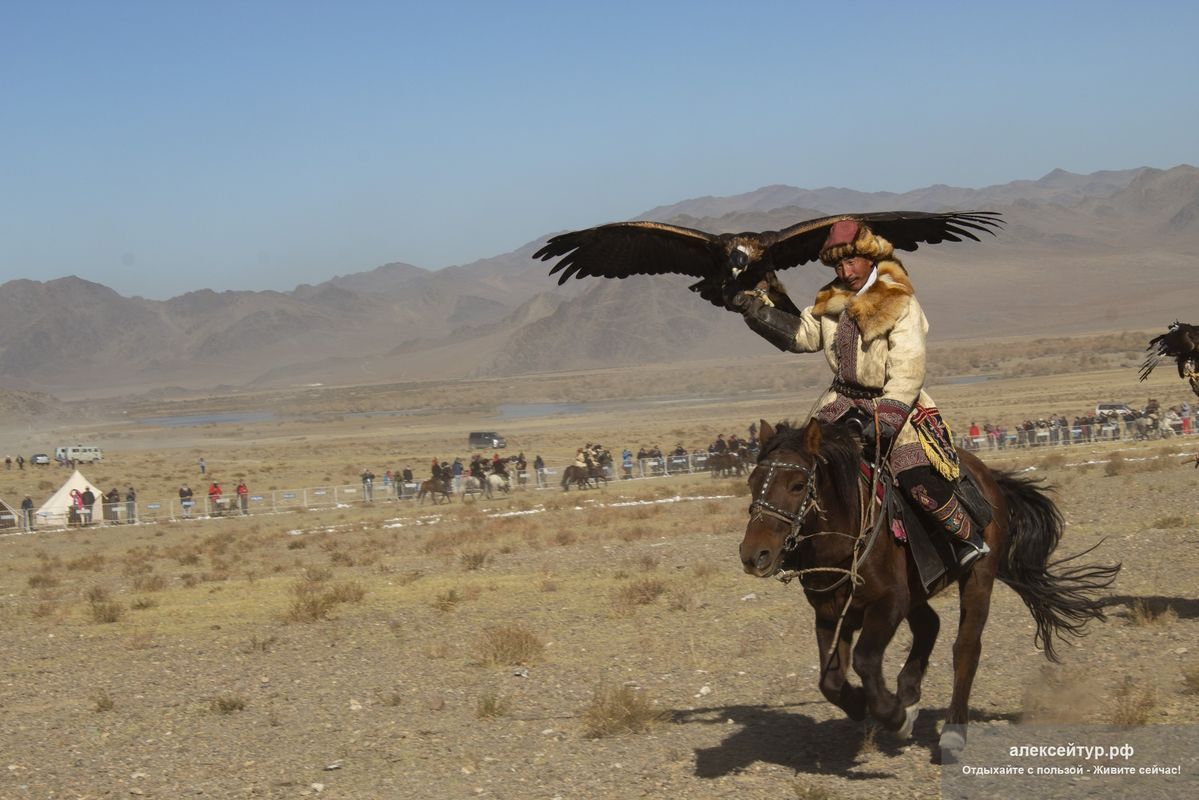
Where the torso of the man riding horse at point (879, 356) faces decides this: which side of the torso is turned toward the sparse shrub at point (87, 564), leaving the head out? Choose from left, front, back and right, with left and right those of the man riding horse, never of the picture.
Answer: right

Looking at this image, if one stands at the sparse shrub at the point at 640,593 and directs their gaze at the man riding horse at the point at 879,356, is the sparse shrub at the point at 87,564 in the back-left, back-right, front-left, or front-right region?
back-right

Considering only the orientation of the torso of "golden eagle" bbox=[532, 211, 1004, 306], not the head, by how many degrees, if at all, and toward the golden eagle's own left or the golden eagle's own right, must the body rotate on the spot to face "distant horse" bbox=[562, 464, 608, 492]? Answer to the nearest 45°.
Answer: approximately 180°

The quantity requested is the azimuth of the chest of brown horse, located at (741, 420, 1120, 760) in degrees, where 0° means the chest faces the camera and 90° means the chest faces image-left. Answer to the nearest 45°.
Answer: approximately 45°

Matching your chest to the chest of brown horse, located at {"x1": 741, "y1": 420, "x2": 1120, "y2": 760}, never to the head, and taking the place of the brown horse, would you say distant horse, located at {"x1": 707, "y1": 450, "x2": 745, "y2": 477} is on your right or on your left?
on your right

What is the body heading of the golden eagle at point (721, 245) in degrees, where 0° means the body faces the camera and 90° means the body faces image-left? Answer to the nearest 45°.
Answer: approximately 0°

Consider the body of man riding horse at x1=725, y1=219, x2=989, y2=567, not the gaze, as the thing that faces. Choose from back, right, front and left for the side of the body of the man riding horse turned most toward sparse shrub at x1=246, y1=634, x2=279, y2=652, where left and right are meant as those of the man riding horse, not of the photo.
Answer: right

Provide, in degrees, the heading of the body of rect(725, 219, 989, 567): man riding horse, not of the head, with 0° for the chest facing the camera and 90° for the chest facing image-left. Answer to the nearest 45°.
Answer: approximately 45°
